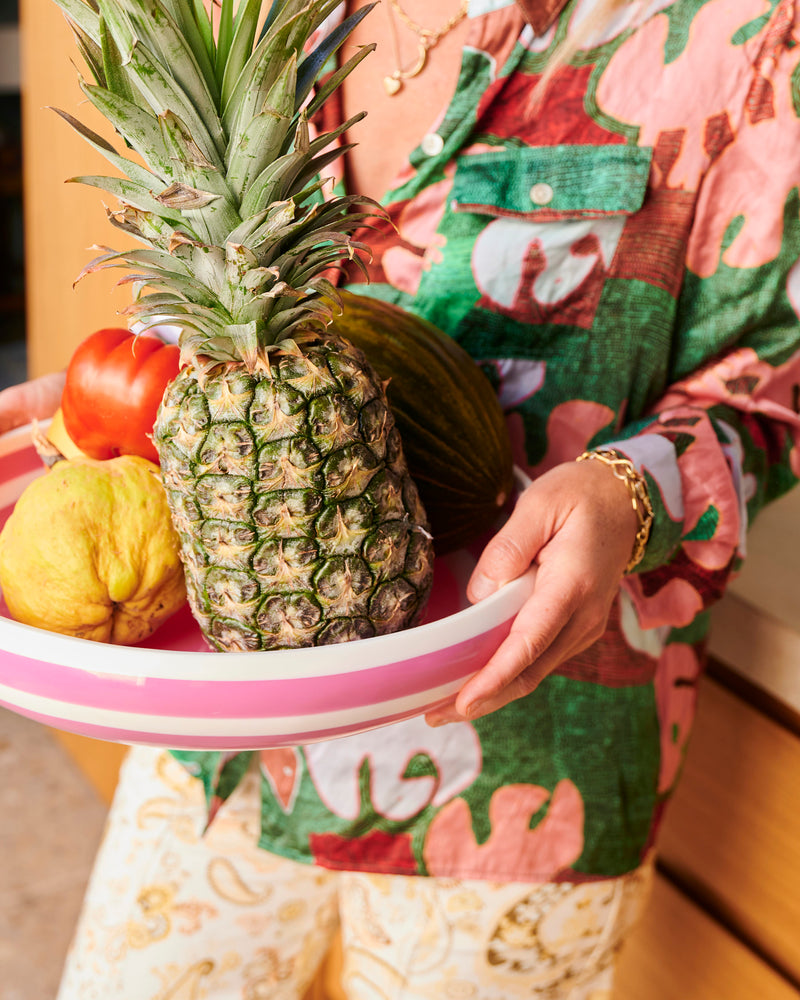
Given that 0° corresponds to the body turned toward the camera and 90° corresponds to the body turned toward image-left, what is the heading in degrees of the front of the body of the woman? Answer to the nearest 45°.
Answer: approximately 45°
